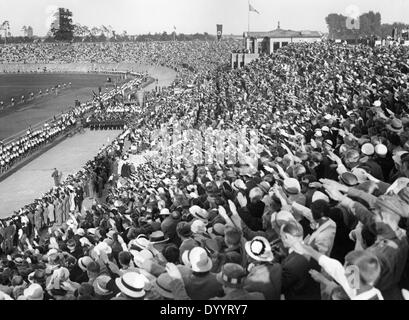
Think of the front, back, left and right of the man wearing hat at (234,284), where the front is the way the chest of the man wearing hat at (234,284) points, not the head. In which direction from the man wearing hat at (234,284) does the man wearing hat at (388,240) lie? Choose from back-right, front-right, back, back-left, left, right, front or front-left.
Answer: back-right

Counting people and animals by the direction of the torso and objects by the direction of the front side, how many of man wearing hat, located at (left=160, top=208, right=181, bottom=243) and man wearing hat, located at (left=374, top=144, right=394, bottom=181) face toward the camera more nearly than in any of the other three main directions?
0

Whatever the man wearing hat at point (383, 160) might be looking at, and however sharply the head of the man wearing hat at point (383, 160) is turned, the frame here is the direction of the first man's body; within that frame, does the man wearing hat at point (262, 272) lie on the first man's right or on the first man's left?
on the first man's left

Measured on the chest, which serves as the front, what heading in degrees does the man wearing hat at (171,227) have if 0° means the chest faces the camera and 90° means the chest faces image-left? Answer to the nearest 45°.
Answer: approximately 135°

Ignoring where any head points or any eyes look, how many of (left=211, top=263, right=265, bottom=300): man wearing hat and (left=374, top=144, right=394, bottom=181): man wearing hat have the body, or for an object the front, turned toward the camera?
0

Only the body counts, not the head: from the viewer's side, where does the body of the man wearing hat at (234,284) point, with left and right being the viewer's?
facing away from the viewer and to the left of the viewer

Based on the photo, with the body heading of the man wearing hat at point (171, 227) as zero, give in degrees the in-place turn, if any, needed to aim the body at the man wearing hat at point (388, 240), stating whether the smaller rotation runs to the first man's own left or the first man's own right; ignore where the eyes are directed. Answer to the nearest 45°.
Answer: approximately 180°

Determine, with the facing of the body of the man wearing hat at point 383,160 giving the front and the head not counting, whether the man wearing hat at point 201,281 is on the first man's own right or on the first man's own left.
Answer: on the first man's own left
